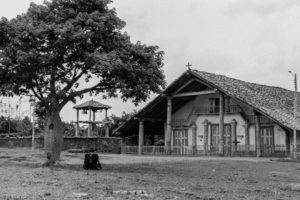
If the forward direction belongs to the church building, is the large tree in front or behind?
in front

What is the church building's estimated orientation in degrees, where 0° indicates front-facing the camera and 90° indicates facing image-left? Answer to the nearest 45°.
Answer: approximately 45°
